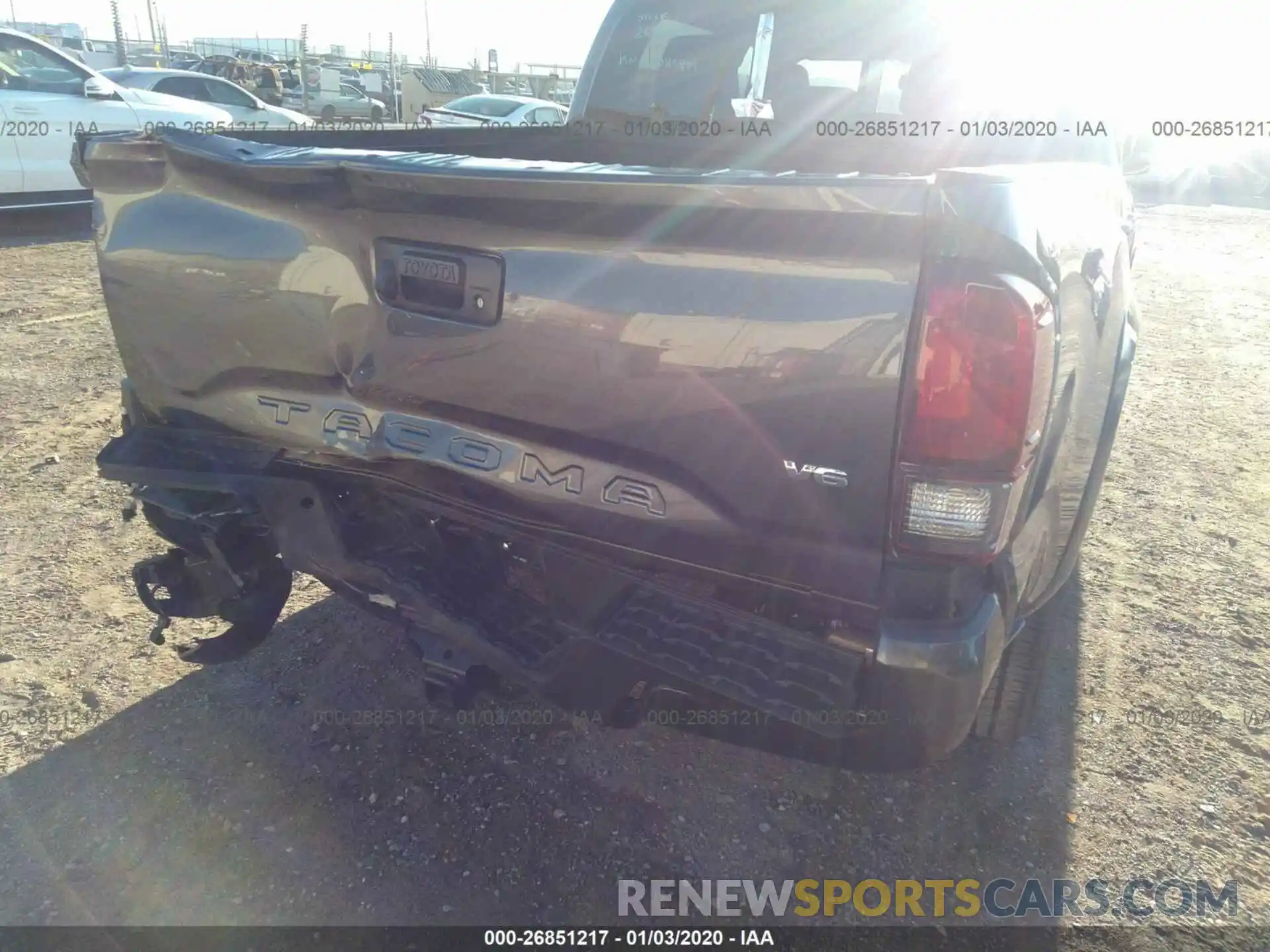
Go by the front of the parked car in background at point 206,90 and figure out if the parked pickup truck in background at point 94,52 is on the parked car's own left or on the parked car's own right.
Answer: on the parked car's own left

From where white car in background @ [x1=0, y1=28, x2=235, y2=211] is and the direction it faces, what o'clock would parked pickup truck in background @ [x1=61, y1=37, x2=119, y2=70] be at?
The parked pickup truck in background is roughly at 9 o'clock from the white car in background.

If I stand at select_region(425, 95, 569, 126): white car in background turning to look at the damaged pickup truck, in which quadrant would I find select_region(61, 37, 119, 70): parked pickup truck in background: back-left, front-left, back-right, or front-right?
back-right

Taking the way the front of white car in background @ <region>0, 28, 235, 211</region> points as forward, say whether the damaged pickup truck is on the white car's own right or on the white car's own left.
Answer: on the white car's own right

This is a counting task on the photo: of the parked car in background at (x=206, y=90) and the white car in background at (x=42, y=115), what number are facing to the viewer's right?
2

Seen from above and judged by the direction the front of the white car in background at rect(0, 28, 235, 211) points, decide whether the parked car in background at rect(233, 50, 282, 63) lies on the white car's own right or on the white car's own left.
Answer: on the white car's own left

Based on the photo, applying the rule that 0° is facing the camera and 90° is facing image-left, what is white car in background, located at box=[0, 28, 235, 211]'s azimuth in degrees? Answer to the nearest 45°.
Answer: approximately 270°

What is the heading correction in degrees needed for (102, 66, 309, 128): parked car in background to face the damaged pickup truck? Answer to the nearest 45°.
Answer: approximately 90° to its right

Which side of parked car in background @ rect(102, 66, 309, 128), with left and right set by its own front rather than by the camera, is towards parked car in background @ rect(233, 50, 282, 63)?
left

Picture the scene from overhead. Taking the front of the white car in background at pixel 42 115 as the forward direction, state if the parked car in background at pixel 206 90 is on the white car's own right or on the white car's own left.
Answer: on the white car's own left

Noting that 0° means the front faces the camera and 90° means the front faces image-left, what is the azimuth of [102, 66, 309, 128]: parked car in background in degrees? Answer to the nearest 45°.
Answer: approximately 270°

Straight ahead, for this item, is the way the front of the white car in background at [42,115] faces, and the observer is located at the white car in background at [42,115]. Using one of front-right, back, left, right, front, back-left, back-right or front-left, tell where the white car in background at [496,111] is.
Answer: front-left
